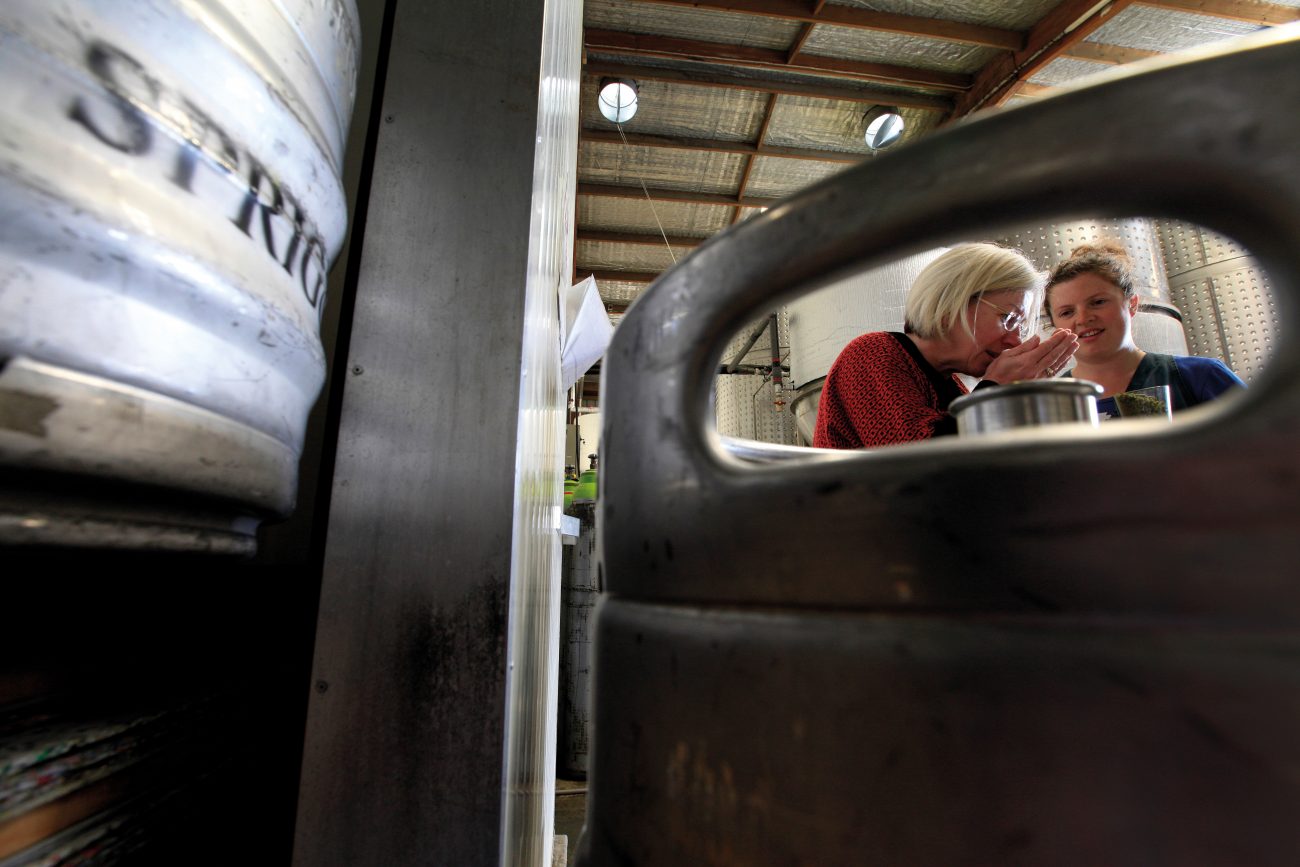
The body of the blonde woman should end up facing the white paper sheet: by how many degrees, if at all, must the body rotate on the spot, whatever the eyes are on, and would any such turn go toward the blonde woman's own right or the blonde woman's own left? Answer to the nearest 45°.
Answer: approximately 180°

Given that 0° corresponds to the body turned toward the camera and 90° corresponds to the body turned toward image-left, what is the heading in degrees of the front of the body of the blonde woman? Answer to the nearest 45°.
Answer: approximately 270°

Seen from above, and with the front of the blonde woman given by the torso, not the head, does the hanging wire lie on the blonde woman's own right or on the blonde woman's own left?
on the blonde woman's own left

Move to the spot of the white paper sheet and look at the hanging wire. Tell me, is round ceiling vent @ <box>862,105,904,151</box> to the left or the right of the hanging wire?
right

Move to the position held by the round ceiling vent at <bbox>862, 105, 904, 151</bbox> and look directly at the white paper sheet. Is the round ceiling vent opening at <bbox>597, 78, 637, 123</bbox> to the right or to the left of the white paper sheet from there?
right

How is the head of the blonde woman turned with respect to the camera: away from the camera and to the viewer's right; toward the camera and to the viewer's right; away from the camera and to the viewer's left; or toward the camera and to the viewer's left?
toward the camera and to the viewer's right
